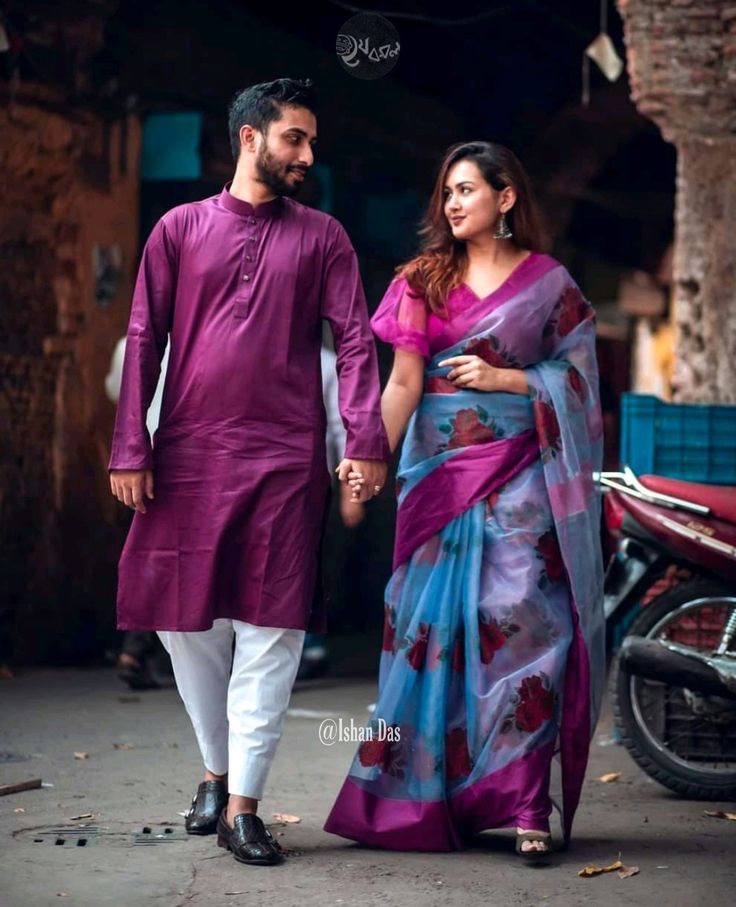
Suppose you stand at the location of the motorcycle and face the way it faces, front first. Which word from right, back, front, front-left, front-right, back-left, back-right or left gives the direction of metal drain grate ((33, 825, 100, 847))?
back-right

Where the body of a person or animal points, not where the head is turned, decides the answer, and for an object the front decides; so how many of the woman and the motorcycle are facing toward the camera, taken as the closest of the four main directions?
1

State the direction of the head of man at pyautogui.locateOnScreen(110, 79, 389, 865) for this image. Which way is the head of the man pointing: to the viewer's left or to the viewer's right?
to the viewer's right

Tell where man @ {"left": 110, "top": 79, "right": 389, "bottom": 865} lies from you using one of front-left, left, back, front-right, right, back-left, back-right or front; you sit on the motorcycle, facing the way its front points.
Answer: back-right

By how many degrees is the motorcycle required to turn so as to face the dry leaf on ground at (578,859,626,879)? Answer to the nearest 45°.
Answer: approximately 90° to its right

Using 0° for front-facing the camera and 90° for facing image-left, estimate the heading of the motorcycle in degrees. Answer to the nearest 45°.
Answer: approximately 270°

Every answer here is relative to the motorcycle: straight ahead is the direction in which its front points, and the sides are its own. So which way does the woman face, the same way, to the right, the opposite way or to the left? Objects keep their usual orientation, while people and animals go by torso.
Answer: to the right

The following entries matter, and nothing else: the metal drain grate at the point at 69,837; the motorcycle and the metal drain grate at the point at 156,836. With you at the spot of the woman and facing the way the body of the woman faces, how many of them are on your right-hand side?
2

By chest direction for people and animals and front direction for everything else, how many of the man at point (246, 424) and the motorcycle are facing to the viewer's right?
1
